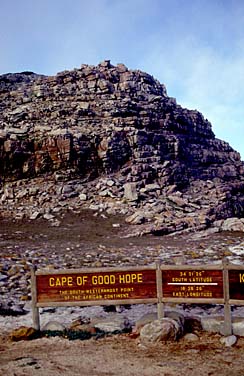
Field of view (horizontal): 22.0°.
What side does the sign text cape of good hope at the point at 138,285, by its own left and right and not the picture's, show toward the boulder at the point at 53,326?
right

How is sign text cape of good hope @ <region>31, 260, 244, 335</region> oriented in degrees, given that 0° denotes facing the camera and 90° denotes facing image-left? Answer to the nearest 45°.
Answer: approximately 0°

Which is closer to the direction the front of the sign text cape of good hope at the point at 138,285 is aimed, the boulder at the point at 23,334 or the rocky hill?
the boulder

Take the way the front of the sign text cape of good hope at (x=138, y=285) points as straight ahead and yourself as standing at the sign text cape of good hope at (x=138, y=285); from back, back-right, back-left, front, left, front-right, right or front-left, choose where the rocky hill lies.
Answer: back

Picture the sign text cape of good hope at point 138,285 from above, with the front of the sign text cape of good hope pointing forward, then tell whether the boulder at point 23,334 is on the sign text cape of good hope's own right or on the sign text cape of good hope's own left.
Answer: on the sign text cape of good hope's own right
